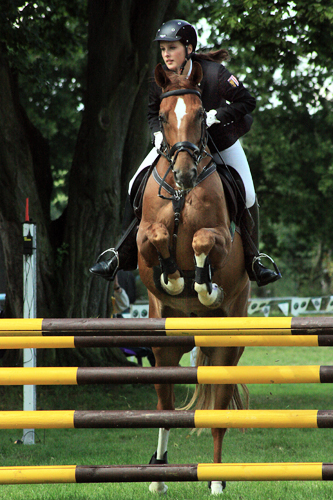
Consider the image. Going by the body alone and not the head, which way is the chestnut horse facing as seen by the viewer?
toward the camera

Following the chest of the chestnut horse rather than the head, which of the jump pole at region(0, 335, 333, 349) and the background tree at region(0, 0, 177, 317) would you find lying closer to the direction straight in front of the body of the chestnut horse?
the jump pole

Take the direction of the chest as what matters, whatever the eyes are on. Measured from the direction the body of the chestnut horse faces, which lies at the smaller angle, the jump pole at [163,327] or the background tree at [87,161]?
the jump pole

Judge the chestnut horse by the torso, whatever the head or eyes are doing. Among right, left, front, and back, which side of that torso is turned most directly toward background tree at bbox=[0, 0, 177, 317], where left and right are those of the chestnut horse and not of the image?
back

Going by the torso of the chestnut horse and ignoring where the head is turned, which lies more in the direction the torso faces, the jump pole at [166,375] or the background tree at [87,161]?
the jump pole

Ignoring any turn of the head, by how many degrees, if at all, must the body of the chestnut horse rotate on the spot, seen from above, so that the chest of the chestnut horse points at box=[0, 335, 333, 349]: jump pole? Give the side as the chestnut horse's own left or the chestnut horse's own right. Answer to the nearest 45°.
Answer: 0° — it already faces it

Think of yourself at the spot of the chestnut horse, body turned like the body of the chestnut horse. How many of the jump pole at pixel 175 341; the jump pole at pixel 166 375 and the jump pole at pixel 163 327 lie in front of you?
3

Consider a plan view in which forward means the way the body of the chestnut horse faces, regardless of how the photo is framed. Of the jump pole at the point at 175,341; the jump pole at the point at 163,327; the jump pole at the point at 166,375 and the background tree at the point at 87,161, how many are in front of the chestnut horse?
3

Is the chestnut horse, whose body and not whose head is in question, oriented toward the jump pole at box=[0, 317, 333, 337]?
yes

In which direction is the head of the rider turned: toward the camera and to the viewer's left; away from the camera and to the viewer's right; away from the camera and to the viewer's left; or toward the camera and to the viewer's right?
toward the camera and to the viewer's left

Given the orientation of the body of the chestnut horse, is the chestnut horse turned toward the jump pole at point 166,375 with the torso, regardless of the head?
yes

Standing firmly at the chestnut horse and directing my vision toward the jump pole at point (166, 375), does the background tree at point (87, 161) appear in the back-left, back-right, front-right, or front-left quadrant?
back-right
